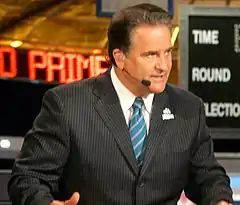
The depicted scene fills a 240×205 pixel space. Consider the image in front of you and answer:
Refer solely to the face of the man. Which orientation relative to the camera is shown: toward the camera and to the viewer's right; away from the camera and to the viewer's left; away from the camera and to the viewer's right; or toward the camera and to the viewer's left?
toward the camera and to the viewer's right

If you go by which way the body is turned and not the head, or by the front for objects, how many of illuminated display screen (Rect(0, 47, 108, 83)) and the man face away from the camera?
0

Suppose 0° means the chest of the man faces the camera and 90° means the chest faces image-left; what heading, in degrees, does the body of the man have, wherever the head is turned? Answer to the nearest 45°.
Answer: approximately 315°

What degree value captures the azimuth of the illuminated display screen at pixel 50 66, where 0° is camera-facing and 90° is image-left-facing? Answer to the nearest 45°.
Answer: approximately 315°

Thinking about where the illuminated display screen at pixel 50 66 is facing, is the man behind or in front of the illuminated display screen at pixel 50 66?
in front
